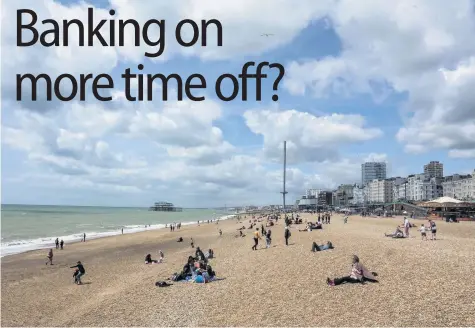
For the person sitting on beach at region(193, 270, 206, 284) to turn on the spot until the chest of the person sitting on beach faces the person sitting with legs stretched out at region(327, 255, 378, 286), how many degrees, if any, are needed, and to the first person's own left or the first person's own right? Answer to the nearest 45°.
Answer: approximately 135° to the first person's own right

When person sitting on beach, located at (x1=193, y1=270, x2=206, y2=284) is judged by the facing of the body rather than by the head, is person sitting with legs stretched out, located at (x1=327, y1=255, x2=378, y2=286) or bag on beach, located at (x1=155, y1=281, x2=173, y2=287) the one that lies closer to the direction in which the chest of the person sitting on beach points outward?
the bag on beach

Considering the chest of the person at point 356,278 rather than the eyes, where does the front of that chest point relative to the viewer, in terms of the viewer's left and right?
facing to the left of the viewer

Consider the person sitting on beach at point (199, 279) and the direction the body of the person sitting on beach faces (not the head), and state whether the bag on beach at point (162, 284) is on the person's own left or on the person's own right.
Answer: on the person's own left

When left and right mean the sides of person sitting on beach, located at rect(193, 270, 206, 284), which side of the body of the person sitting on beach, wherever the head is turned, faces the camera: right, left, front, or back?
back

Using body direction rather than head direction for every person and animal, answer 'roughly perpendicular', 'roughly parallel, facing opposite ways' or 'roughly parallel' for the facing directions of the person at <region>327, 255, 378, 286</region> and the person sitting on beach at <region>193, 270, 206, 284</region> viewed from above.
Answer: roughly perpendicular

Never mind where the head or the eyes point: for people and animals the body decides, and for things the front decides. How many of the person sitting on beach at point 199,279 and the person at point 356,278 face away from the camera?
1
